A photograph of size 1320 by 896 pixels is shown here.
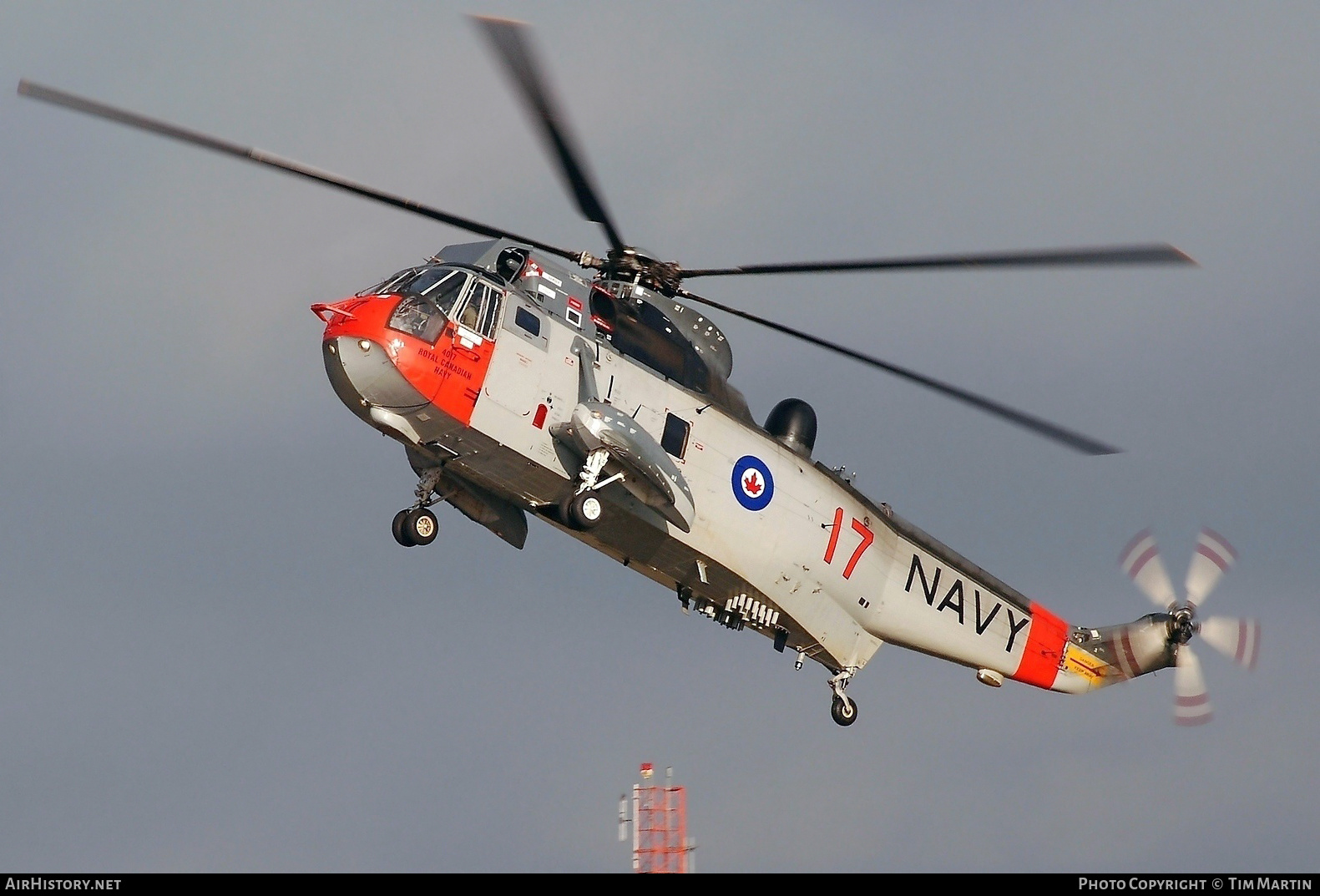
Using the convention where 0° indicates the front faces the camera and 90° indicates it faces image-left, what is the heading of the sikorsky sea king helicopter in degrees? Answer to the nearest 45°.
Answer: approximately 45°
